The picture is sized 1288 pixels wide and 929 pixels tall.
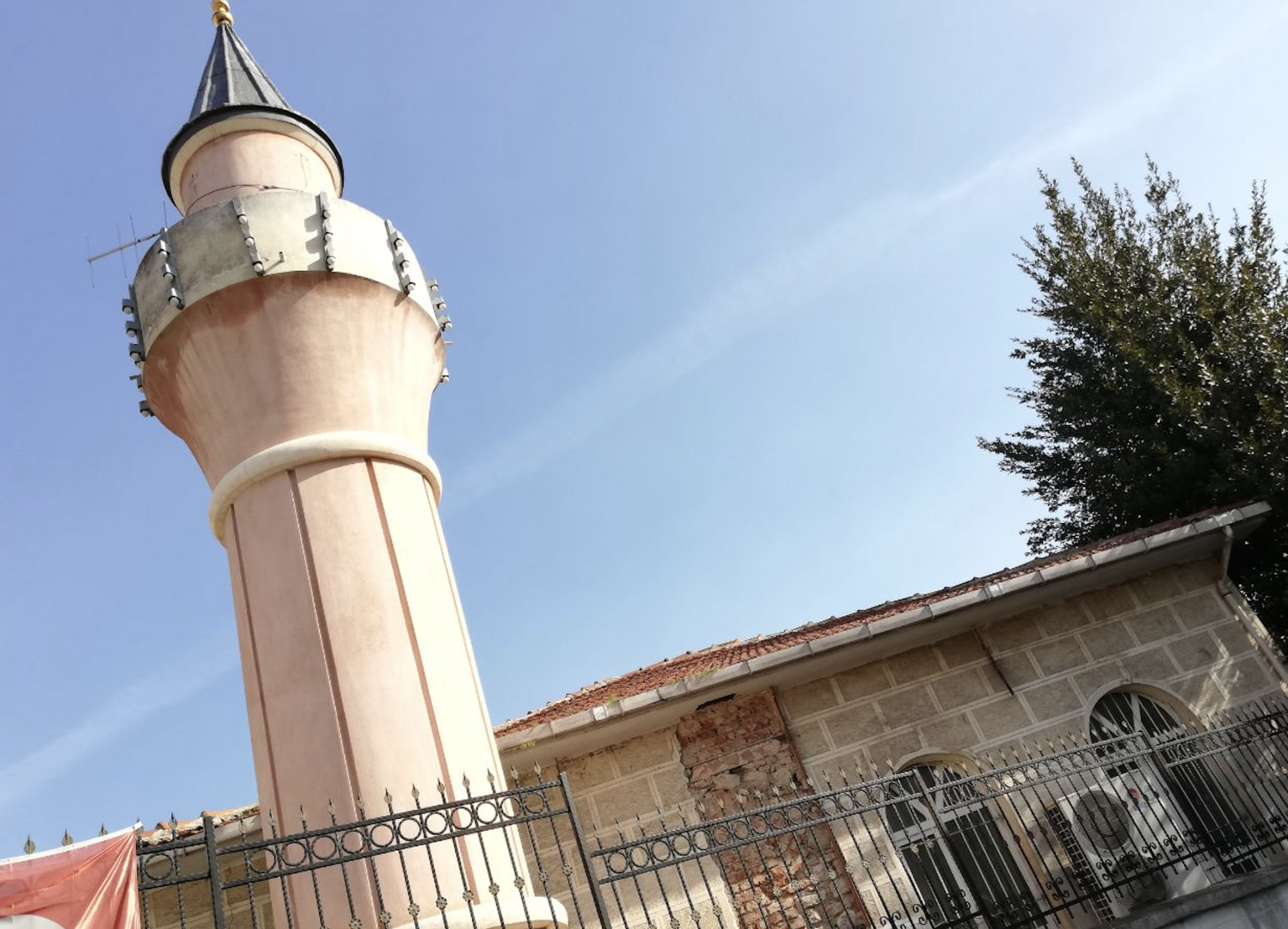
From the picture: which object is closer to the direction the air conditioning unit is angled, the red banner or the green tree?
the red banner

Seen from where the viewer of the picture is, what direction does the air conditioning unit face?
facing the viewer

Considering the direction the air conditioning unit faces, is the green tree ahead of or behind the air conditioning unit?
behind

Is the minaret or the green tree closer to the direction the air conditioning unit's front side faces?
the minaret

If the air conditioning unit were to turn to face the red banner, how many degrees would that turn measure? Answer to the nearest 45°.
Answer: approximately 45° to its right

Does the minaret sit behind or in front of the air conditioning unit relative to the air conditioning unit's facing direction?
in front
